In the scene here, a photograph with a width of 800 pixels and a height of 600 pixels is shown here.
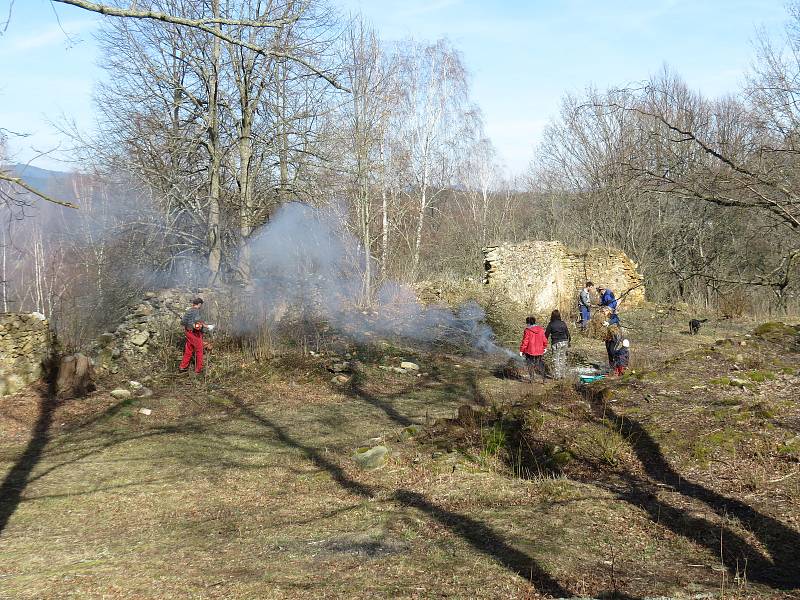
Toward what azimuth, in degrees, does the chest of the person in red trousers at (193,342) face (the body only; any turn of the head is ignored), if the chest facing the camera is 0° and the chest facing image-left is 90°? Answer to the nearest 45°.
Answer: approximately 270°

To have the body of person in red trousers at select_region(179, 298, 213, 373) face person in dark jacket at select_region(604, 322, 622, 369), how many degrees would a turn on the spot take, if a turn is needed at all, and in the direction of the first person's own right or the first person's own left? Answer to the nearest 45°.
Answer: approximately 45° to the first person's own right
